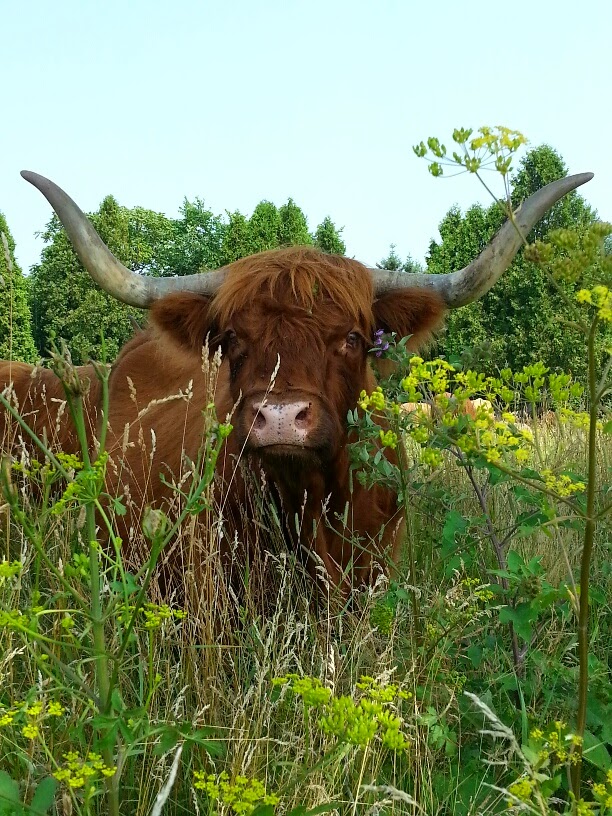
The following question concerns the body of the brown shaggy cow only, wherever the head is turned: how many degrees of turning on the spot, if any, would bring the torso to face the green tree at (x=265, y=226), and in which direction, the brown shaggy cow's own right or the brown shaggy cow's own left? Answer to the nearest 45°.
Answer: approximately 135° to the brown shaggy cow's own left

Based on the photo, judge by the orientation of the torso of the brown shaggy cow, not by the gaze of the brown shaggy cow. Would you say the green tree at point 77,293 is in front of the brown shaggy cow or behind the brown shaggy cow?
behind

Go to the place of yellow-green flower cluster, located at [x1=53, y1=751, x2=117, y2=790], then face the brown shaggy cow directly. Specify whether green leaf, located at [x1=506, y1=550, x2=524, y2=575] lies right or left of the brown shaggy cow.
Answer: right

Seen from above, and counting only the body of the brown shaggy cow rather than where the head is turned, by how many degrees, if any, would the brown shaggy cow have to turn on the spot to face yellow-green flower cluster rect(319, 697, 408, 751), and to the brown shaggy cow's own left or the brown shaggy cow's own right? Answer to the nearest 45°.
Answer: approximately 45° to the brown shaggy cow's own right

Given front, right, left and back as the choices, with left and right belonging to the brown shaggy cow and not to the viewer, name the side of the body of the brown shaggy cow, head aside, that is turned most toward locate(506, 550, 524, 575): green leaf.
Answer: front

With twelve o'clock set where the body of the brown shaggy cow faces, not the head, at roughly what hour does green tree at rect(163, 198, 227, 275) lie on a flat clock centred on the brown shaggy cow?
The green tree is roughly at 7 o'clock from the brown shaggy cow.

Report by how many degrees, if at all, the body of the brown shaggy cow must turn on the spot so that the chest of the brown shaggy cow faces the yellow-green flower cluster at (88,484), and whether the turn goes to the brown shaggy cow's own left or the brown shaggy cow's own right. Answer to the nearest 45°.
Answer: approximately 45° to the brown shaggy cow's own right

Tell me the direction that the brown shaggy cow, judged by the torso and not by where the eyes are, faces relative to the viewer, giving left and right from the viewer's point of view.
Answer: facing the viewer and to the right of the viewer

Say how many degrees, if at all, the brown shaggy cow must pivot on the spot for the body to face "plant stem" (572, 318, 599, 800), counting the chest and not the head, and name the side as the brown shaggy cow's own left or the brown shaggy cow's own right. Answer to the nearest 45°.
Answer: approximately 45° to the brown shaggy cow's own right

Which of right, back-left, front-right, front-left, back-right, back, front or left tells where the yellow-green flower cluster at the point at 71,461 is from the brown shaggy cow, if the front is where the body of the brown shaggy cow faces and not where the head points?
front-right

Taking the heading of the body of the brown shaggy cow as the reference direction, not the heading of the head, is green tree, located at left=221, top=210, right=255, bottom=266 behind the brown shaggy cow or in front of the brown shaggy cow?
behind

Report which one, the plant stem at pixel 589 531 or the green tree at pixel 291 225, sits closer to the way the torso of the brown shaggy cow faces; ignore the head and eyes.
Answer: the plant stem
